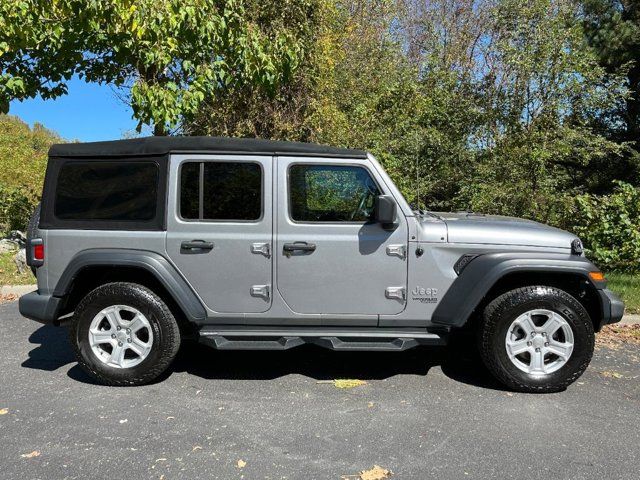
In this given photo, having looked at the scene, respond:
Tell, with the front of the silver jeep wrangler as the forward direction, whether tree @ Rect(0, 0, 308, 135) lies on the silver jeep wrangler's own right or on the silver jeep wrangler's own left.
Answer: on the silver jeep wrangler's own left

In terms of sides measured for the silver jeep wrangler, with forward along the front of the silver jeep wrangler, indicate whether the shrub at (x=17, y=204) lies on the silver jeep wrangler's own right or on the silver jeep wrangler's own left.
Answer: on the silver jeep wrangler's own left

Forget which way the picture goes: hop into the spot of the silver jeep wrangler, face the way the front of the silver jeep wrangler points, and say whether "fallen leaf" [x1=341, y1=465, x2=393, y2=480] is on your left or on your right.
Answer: on your right

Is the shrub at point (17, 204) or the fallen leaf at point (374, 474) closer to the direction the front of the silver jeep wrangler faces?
the fallen leaf

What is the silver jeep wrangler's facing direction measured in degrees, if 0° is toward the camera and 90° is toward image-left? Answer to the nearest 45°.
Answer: approximately 270°

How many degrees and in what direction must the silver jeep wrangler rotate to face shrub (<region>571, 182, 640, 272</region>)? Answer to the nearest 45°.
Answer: approximately 45° to its left

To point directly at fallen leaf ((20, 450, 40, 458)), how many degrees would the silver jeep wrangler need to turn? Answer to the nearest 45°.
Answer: approximately 135° to its right
